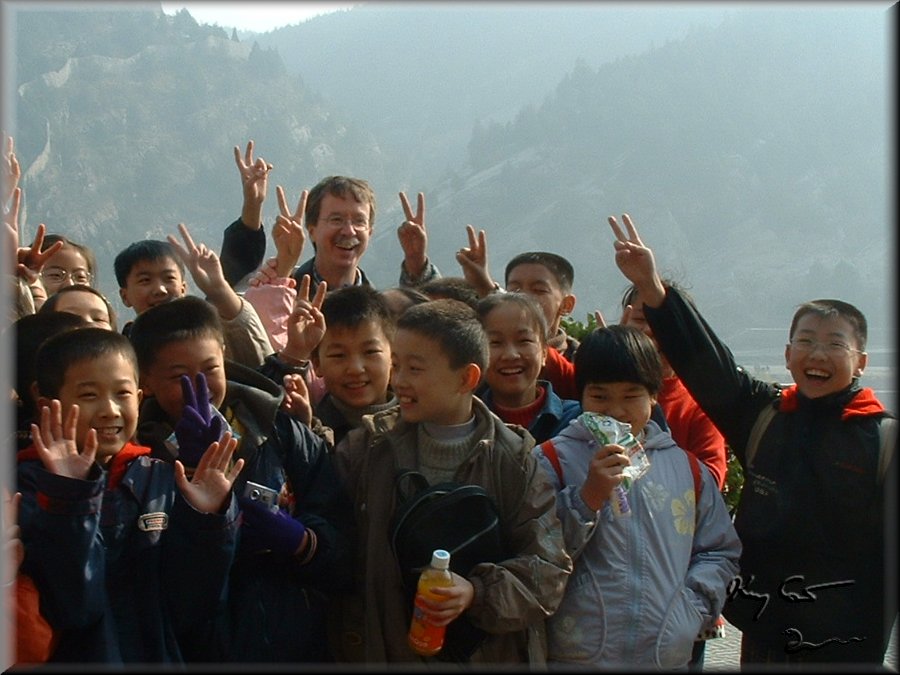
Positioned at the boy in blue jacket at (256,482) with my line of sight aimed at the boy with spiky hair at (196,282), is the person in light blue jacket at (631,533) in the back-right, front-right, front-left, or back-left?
back-right

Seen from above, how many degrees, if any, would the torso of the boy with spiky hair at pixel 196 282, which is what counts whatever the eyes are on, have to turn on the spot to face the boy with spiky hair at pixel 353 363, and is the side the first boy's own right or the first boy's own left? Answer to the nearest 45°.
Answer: approximately 45° to the first boy's own left

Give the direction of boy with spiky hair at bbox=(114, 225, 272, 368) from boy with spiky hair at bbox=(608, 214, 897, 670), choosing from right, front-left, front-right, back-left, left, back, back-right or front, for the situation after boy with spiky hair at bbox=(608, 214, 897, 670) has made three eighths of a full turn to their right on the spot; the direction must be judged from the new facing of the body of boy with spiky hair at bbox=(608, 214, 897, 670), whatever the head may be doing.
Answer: front-left

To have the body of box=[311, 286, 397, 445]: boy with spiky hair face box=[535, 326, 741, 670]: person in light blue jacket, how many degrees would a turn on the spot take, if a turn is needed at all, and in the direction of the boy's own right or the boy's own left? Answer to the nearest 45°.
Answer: approximately 45° to the boy's own left

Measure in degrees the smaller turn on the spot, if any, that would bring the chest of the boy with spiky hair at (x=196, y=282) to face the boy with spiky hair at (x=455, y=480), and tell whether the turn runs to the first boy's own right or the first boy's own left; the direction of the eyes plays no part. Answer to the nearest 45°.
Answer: approximately 45° to the first boy's own left

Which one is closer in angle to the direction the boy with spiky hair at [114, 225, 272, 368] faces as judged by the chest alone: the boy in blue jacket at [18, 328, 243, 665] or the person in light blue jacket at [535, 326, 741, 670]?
the boy in blue jacket

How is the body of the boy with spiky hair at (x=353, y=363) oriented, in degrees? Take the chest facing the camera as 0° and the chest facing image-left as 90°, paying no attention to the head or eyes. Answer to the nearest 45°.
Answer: approximately 0°

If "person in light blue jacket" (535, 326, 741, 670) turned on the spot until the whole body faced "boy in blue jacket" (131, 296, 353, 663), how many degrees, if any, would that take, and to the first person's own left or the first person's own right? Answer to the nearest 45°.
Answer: approximately 90° to the first person's own right

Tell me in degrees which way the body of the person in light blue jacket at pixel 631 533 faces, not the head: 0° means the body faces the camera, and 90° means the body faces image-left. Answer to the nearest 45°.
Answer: approximately 0°
